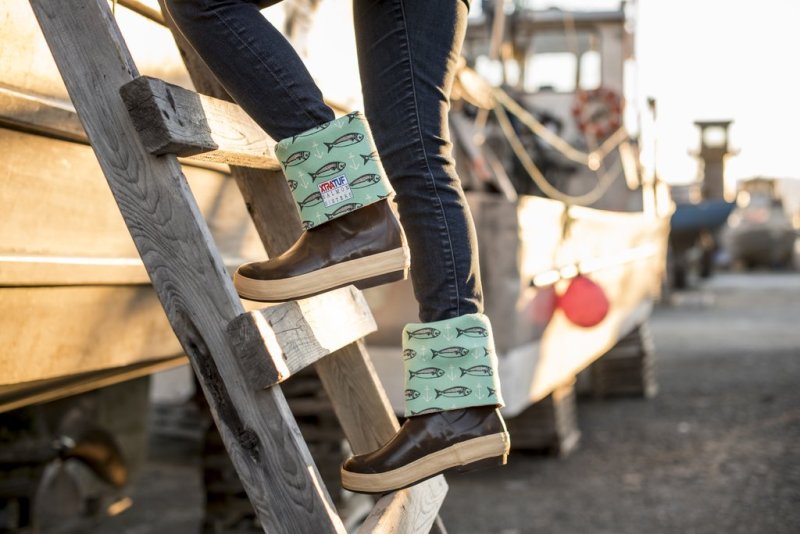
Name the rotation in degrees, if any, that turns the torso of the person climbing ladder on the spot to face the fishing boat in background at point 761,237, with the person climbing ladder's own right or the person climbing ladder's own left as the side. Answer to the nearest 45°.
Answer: approximately 135° to the person climbing ladder's own right

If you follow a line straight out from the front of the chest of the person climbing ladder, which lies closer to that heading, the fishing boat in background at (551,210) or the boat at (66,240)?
the boat

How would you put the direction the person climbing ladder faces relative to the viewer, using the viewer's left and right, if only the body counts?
facing to the left of the viewer

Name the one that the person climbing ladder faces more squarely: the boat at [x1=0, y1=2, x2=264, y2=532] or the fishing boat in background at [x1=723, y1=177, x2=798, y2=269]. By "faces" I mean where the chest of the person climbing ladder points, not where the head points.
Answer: the boat
